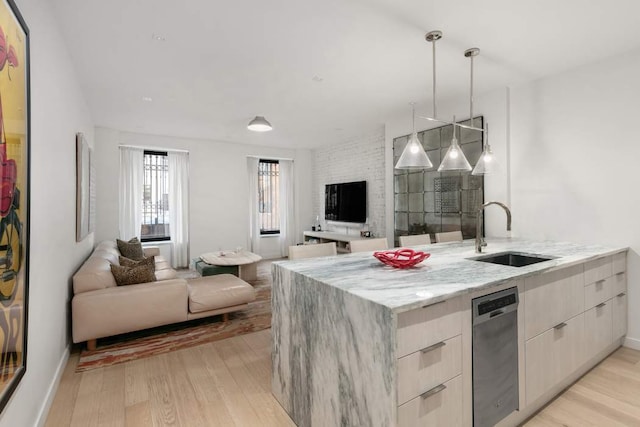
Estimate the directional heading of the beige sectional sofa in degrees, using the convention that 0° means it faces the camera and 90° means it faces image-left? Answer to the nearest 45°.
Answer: approximately 270°

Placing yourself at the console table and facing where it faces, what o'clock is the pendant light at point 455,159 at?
The pendant light is roughly at 10 o'clock from the console table.

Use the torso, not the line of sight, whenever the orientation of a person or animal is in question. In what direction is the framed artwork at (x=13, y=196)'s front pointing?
to the viewer's right

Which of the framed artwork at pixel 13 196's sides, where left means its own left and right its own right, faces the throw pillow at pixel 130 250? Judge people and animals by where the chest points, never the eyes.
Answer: left

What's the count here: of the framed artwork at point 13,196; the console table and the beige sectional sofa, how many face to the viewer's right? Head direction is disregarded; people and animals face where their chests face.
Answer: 2

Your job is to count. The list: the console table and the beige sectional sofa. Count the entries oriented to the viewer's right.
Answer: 1

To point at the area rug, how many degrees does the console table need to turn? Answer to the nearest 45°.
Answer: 0° — it already faces it

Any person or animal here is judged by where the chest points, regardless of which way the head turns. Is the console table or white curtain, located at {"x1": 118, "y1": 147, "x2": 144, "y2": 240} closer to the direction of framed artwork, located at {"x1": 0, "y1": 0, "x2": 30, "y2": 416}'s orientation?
the console table

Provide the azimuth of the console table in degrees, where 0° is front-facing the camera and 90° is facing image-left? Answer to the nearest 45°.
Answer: approximately 45°
